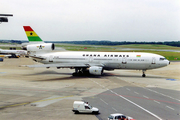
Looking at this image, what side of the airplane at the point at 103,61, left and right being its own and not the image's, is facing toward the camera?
right

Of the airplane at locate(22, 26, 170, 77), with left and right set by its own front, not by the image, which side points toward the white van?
right
